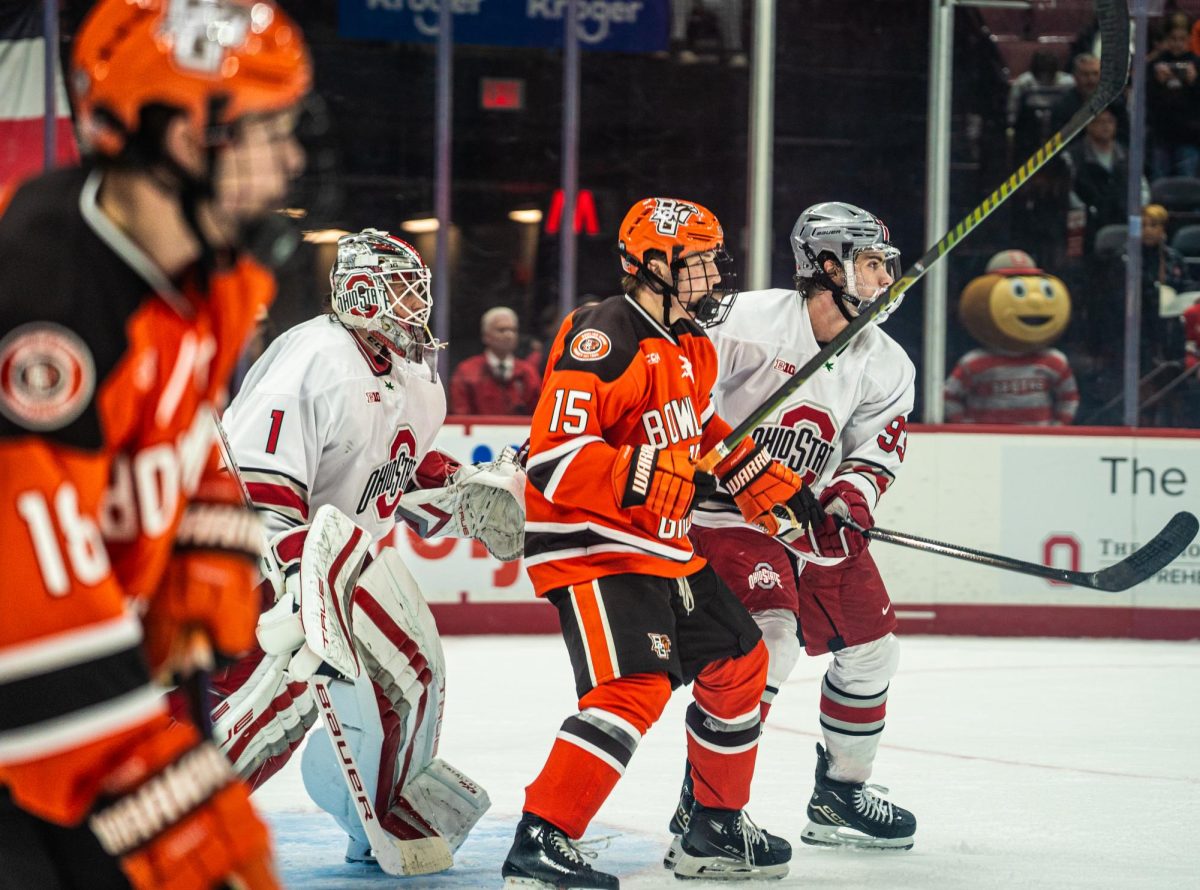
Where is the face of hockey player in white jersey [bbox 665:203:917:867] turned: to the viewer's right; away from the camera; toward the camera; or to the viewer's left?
to the viewer's right

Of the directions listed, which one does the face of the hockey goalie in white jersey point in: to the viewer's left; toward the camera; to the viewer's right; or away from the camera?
to the viewer's right

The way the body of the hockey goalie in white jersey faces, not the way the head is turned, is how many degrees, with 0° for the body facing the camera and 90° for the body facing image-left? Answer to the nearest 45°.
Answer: approximately 315°

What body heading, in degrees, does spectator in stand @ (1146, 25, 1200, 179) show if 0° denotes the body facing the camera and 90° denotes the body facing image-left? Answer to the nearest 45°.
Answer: approximately 0°

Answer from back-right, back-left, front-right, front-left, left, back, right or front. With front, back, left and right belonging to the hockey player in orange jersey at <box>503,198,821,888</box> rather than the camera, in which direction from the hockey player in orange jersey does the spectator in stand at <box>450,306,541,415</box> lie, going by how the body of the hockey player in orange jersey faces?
back-left

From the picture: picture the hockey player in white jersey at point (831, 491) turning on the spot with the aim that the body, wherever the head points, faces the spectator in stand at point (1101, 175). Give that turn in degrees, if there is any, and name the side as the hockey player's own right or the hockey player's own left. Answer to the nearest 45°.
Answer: approximately 135° to the hockey player's own left

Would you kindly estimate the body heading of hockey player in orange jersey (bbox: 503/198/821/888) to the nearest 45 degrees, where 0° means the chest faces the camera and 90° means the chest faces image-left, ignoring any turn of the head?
approximately 315°

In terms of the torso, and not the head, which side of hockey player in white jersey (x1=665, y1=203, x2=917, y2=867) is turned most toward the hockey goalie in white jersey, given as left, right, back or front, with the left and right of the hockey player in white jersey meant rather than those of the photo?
right

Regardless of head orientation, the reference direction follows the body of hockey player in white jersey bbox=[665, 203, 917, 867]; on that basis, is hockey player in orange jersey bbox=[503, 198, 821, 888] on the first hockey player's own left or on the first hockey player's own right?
on the first hockey player's own right
